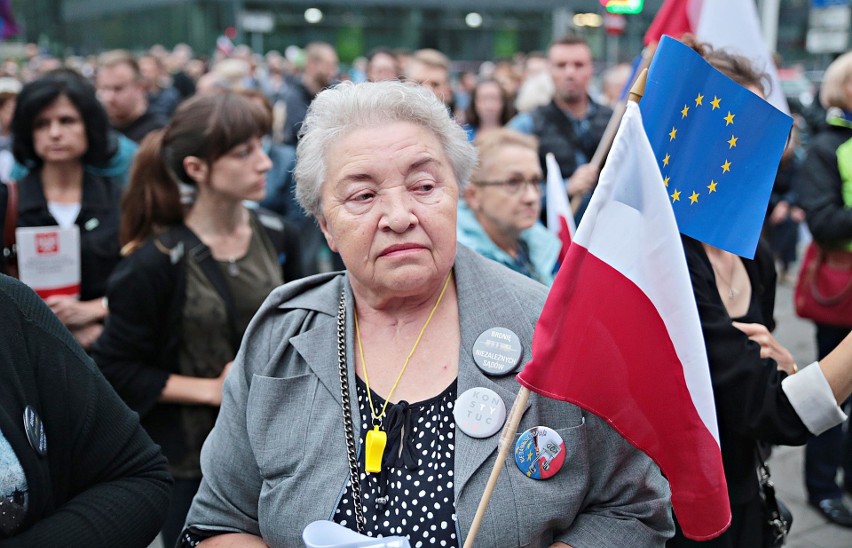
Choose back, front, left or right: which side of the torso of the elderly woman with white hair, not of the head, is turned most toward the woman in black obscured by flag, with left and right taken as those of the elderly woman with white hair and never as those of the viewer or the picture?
left

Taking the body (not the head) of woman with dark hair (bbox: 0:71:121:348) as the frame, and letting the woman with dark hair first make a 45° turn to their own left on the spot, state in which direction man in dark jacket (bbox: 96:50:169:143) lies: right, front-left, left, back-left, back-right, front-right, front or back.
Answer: back-left

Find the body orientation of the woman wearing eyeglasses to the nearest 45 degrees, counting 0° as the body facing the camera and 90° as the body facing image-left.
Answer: approximately 315°

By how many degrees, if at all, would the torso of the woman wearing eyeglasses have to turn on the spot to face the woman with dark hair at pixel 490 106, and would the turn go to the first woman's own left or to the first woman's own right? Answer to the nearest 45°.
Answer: approximately 135° to the first woman's own left

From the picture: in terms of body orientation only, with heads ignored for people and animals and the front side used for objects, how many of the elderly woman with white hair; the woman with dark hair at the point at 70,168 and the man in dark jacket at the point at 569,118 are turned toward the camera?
3

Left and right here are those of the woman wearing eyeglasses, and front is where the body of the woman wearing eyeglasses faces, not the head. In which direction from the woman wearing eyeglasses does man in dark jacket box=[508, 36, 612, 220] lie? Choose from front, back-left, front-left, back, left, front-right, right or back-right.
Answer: back-left

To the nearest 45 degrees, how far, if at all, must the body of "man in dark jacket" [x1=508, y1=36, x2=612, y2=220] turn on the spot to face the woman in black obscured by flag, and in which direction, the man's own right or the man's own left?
0° — they already face them

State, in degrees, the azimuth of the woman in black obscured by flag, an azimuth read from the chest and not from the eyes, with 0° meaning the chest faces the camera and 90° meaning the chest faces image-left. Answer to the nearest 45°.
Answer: approximately 315°

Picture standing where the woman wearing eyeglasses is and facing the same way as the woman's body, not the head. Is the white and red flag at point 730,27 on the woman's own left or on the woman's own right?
on the woman's own left

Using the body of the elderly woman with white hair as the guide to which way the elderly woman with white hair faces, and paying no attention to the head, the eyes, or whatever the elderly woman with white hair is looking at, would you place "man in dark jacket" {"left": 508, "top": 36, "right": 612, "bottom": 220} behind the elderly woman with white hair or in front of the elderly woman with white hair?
behind
